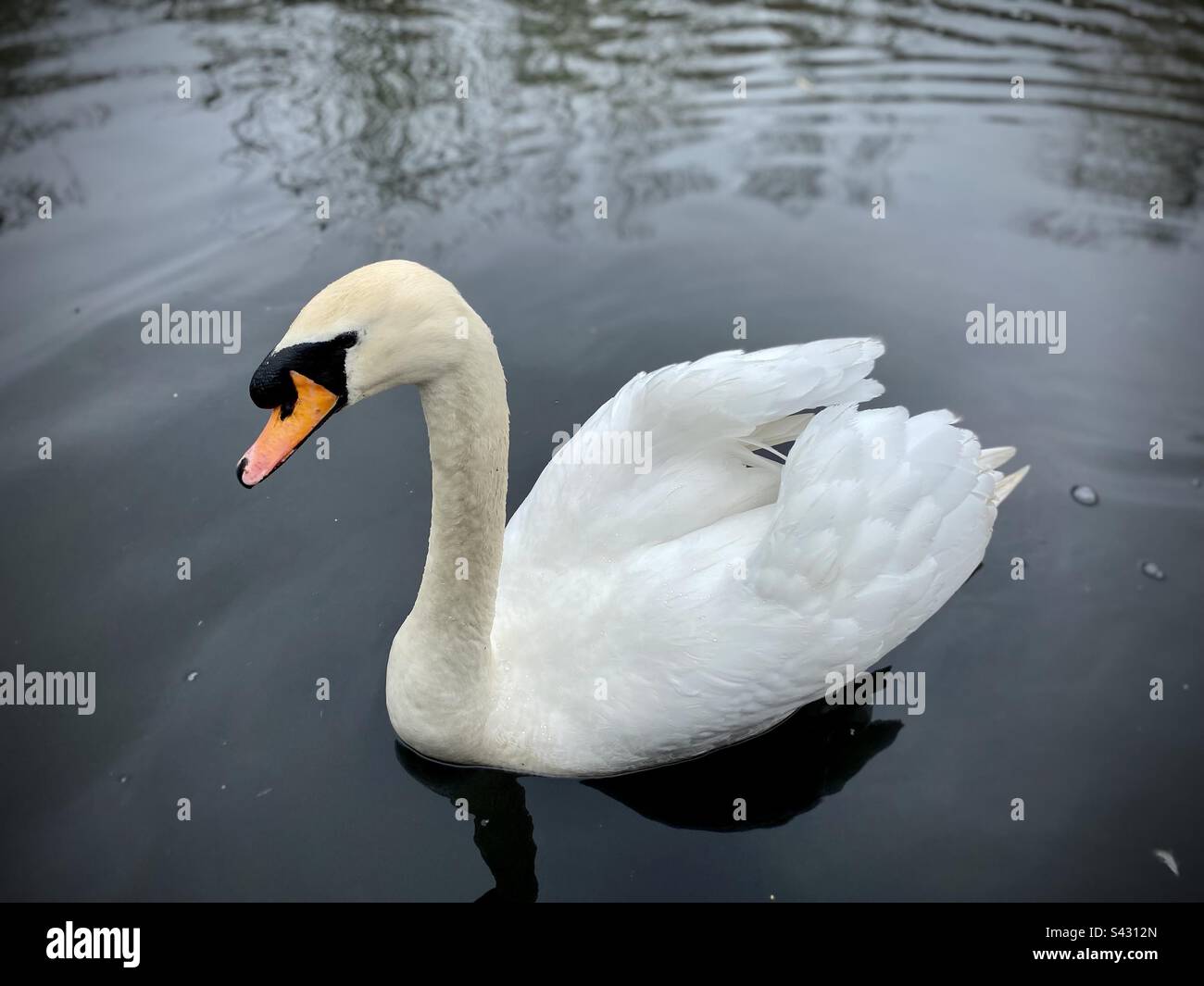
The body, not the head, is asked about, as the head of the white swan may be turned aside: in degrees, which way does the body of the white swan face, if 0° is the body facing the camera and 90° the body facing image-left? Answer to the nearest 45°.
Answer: approximately 45°

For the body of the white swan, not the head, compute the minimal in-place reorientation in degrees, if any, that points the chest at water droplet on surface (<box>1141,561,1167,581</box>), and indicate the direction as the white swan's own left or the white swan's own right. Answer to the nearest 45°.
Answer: approximately 180°

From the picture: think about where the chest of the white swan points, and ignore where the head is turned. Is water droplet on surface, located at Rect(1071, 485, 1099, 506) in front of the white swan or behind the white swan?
behind
